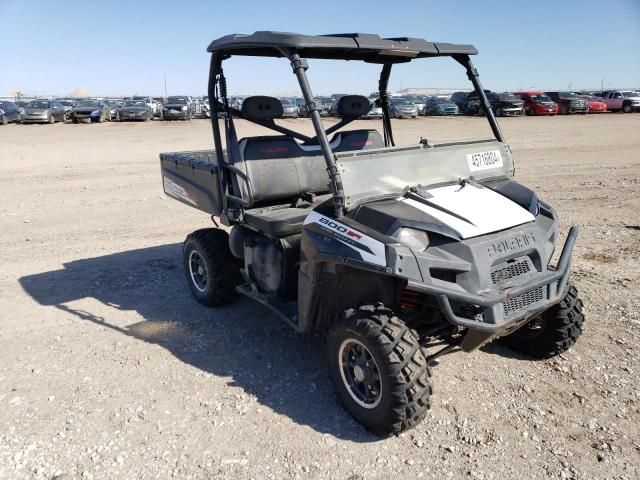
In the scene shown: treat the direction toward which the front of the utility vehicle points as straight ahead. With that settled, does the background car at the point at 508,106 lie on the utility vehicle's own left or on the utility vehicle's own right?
on the utility vehicle's own left

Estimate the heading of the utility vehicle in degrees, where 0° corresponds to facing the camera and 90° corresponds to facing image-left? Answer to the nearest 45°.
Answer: approximately 315°

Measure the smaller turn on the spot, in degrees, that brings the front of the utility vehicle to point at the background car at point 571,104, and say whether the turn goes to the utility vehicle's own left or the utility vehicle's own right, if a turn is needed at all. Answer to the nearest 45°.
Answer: approximately 135° to the utility vehicle's own left

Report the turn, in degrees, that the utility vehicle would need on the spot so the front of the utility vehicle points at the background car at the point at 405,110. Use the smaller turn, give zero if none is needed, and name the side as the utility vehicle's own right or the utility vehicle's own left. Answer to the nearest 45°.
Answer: approximately 135° to the utility vehicle's own left

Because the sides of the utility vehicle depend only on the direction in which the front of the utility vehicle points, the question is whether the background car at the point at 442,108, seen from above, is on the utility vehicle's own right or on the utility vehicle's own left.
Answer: on the utility vehicle's own left

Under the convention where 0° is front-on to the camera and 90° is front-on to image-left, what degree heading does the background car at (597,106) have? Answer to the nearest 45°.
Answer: approximately 315°

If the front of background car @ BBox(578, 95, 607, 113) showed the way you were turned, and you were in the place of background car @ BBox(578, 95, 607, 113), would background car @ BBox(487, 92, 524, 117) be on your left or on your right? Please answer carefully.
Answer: on your right

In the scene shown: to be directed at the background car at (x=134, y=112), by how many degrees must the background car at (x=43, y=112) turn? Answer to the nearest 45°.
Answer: approximately 135° to its left

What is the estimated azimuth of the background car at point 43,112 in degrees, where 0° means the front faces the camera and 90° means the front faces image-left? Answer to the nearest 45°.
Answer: approximately 45°

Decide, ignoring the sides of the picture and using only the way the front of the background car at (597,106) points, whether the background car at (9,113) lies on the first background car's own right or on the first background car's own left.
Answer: on the first background car's own right
